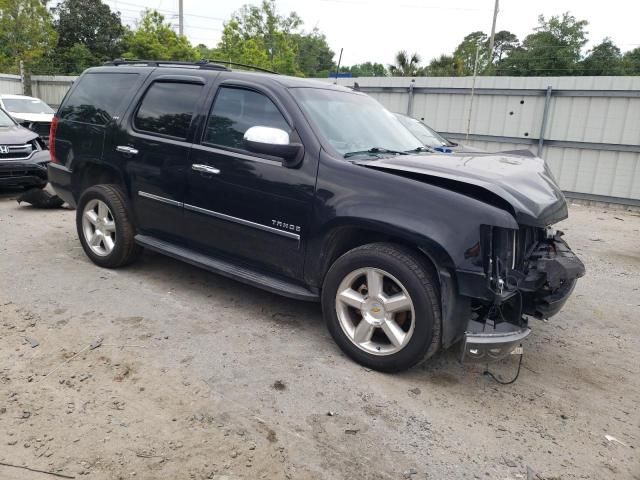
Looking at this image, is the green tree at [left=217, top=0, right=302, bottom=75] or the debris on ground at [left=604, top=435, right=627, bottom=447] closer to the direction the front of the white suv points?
the debris on ground

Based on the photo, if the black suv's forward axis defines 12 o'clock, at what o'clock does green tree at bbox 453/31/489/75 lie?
The green tree is roughly at 8 o'clock from the black suv.

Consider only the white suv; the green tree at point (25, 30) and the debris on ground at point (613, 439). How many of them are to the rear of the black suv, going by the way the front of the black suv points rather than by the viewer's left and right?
2

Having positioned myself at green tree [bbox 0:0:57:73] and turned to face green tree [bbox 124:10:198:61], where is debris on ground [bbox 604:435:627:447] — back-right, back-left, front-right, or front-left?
front-right

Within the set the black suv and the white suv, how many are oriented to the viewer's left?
0

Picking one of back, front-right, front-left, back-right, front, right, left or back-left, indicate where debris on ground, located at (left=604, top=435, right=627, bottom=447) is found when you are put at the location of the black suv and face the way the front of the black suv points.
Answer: front

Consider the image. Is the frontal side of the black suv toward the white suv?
no

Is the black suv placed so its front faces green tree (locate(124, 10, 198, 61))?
no

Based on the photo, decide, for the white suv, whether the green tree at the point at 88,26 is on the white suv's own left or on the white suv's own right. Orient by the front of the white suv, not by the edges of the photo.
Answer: on the white suv's own left

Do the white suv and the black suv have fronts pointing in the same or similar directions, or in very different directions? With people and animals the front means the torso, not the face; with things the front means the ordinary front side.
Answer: same or similar directions

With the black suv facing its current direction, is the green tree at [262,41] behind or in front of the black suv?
behind

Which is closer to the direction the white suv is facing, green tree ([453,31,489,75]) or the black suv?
the black suv

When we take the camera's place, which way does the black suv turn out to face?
facing the viewer and to the right of the viewer

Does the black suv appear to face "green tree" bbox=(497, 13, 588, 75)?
no

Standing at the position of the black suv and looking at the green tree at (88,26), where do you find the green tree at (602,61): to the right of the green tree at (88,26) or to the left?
right

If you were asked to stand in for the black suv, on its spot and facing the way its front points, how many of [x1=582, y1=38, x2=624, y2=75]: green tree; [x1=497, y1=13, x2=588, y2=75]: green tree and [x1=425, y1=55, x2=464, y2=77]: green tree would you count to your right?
0
